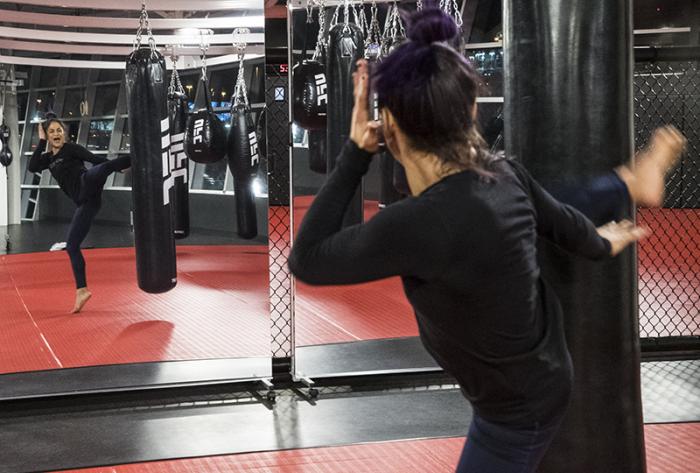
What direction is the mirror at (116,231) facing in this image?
toward the camera

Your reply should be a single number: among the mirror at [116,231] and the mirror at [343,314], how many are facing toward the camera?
2

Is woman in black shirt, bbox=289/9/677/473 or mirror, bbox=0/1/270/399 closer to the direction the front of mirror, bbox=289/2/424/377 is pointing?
the woman in black shirt

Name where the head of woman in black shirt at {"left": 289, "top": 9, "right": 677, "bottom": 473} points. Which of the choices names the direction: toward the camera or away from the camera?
away from the camera

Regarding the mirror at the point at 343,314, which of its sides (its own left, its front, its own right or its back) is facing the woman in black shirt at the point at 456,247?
front

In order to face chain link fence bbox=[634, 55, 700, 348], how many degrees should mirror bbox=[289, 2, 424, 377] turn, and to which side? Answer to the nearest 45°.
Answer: approximately 135° to its left

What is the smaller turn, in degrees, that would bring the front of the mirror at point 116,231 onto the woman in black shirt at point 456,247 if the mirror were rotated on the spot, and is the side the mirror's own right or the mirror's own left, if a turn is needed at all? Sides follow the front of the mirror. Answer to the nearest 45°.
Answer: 0° — it already faces them
